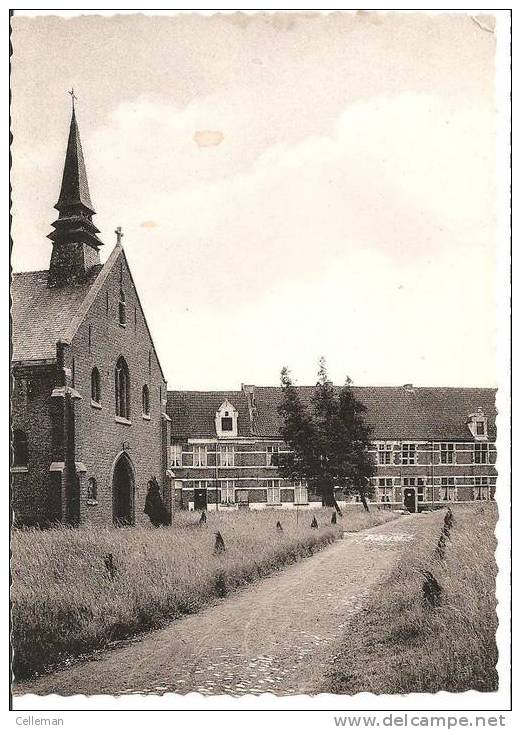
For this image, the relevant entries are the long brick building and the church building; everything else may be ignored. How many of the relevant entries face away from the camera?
0

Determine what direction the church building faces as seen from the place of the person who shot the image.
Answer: facing the viewer and to the right of the viewer
